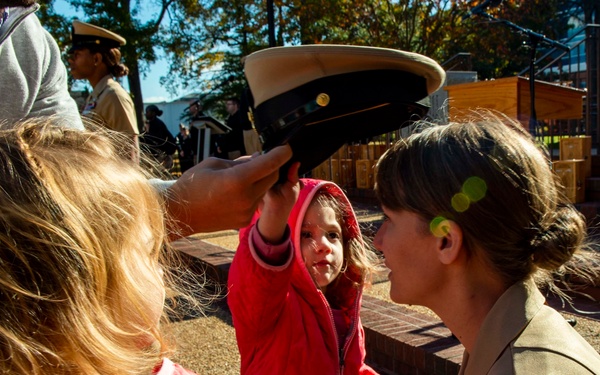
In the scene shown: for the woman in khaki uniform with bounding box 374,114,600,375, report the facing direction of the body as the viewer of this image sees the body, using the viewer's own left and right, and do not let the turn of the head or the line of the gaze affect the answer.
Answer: facing to the left of the viewer

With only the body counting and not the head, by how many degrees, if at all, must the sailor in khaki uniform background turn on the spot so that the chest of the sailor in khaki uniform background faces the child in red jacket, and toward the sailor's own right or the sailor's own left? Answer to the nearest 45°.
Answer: approximately 90° to the sailor's own left

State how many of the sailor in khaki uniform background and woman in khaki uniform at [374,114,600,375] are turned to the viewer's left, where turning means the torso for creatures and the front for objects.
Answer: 2

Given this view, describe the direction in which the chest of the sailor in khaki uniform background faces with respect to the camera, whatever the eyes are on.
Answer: to the viewer's left

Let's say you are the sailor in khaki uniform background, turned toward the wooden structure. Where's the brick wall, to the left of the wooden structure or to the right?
right

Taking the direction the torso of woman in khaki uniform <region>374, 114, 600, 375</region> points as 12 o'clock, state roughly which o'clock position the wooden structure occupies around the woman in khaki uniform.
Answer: The wooden structure is roughly at 3 o'clock from the woman in khaki uniform.

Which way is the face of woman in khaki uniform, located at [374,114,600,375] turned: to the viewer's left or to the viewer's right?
to the viewer's left

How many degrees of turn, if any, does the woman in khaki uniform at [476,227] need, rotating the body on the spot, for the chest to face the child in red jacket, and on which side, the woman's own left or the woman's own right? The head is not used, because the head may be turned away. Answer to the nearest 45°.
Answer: approximately 45° to the woman's own right

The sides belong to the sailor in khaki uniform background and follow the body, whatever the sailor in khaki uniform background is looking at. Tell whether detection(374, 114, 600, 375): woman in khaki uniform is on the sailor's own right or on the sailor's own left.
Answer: on the sailor's own left
